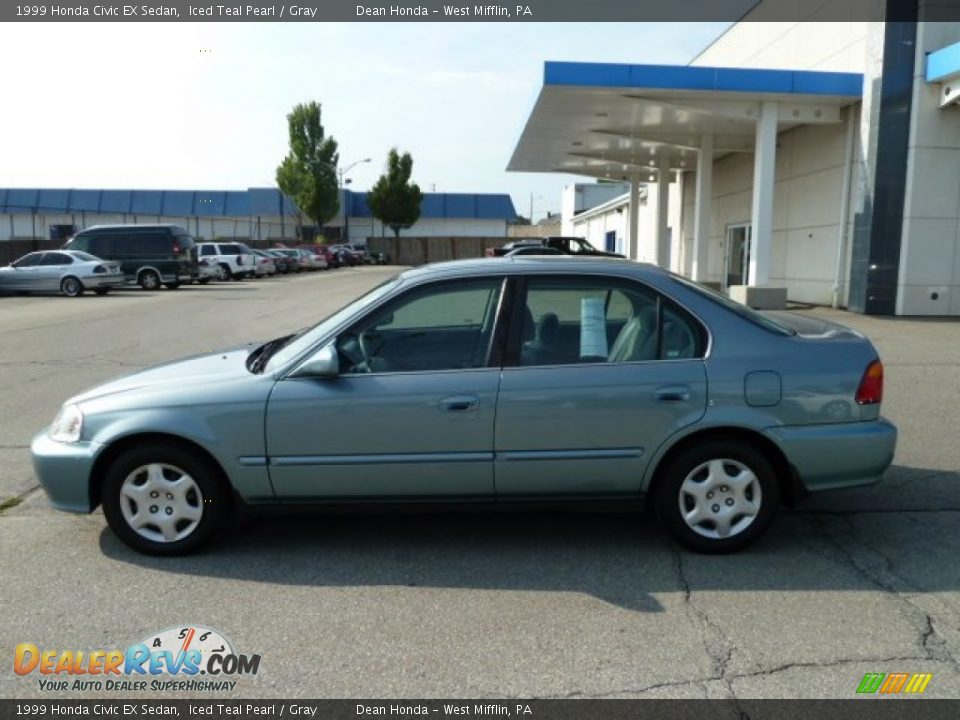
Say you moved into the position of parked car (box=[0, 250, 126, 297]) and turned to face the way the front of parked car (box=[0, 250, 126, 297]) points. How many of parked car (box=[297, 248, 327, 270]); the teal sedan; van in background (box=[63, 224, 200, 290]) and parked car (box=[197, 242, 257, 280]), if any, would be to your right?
3

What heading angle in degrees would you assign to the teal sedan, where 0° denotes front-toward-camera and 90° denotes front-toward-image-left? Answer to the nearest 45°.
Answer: approximately 90°

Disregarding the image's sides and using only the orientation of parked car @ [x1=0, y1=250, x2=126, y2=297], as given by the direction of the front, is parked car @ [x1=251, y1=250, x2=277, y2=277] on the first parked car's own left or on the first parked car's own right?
on the first parked car's own right

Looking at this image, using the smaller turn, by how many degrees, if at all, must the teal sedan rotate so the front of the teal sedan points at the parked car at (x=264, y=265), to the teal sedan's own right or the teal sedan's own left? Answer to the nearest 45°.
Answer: approximately 90° to the teal sedan's own right

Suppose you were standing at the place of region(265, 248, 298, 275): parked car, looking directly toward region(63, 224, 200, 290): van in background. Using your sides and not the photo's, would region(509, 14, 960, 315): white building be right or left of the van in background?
left
